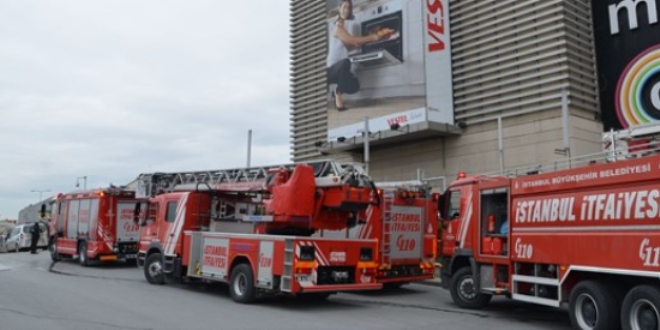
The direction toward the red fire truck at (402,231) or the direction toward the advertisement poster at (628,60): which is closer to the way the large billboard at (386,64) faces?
the red fire truck

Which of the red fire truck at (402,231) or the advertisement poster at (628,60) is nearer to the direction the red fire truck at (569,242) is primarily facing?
the red fire truck

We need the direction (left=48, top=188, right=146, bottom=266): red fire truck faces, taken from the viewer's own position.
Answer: facing away from the viewer and to the left of the viewer

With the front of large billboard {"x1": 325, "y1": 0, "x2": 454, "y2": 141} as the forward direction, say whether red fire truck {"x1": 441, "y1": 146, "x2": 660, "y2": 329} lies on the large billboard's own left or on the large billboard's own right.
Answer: on the large billboard's own left

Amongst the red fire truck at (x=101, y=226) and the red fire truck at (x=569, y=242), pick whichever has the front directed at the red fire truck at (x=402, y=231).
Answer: the red fire truck at (x=569, y=242)

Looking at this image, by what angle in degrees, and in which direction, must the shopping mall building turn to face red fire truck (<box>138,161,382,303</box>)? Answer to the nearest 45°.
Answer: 0° — it already faces it

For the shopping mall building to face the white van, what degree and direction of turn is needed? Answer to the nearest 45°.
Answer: approximately 45° to its right

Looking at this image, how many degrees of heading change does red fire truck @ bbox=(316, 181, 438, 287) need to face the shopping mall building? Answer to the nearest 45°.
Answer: approximately 90° to its right

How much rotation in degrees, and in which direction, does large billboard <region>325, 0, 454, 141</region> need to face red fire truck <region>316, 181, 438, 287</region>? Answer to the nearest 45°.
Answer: approximately 45° to its left

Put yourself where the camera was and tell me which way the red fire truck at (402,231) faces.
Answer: facing away from the viewer and to the left of the viewer

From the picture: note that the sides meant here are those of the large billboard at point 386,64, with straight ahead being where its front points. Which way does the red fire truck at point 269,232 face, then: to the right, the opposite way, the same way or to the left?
to the right

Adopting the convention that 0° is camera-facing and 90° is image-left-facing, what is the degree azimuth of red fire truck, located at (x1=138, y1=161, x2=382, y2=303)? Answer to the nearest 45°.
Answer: approximately 135°

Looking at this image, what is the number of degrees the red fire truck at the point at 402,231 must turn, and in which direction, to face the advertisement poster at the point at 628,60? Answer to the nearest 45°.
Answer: approximately 90° to its right

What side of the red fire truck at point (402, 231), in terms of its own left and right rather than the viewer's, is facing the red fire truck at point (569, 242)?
back

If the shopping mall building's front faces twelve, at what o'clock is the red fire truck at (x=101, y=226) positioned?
The red fire truck is roughly at 1 o'clock from the shopping mall building.

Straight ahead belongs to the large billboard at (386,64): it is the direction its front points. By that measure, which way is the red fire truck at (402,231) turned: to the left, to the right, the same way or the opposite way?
to the right

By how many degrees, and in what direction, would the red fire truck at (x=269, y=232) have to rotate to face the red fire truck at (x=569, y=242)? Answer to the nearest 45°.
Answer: approximately 180°

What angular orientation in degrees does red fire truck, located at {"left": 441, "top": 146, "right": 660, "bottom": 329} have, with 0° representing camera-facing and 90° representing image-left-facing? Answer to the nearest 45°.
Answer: approximately 135°

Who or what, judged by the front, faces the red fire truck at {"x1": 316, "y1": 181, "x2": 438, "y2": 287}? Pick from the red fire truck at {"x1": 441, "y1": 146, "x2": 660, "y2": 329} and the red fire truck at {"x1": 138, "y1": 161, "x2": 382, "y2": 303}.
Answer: the red fire truck at {"x1": 441, "y1": 146, "x2": 660, "y2": 329}
